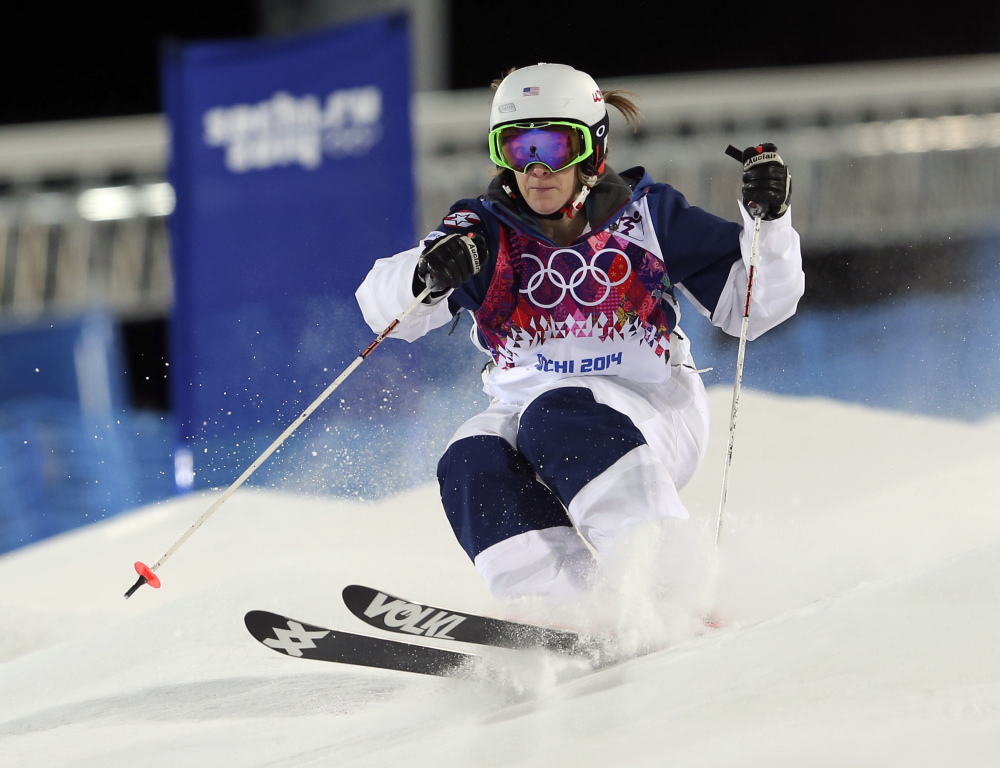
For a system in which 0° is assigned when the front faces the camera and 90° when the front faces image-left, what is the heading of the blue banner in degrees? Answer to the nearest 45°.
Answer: approximately 0°

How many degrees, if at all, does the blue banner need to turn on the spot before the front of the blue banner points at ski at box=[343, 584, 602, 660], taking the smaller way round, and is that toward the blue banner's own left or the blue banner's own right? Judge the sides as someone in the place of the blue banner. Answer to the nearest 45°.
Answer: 0° — it already faces it

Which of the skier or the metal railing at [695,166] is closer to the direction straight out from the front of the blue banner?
the skier

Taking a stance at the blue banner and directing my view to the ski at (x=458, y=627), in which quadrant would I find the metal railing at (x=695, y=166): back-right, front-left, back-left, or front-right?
back-left

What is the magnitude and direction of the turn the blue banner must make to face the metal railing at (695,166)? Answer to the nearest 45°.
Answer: approximately 135° to its left
